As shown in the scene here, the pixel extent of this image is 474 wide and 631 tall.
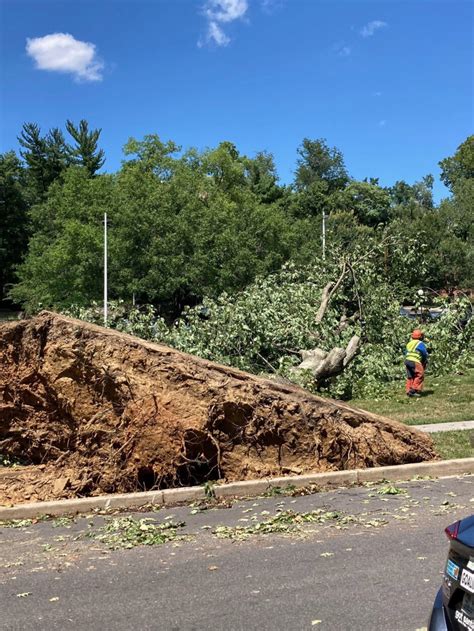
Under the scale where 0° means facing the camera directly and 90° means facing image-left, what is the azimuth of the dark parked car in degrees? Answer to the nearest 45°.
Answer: approximately 225°

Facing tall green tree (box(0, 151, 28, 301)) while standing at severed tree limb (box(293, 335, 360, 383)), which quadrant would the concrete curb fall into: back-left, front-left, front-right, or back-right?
back-left

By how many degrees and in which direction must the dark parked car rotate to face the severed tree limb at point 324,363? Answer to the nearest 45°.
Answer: approximately 45° to its left
